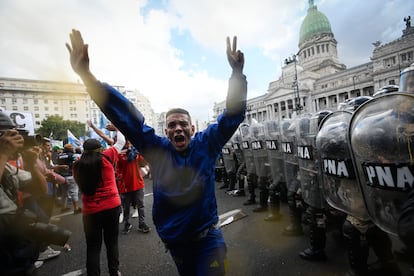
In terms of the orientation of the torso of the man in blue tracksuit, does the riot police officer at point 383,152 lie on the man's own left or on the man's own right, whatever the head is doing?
on the man's own left

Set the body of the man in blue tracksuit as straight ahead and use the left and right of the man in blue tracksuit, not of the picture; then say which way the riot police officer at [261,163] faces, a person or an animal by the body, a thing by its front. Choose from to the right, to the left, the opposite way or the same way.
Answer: to the right

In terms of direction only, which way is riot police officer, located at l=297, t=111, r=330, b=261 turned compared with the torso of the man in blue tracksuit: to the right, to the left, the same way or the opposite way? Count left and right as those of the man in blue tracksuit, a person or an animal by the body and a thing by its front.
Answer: to the right

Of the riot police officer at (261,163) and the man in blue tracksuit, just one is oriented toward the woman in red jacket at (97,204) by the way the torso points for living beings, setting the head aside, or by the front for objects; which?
the riot police officer

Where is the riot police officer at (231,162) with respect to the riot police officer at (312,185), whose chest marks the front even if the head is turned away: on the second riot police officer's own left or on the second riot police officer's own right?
on the second riot police officer's own right

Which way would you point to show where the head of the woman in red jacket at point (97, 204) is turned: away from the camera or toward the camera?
away from the camera

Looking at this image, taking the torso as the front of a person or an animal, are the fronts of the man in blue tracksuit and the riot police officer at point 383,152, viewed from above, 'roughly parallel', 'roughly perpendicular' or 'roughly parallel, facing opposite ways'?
roughly perpendicular

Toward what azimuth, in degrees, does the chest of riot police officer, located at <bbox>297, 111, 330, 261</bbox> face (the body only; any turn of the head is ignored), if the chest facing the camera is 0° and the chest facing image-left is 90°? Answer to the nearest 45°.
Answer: approximately 45°

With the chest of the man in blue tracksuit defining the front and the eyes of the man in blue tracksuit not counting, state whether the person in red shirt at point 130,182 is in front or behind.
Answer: behind
